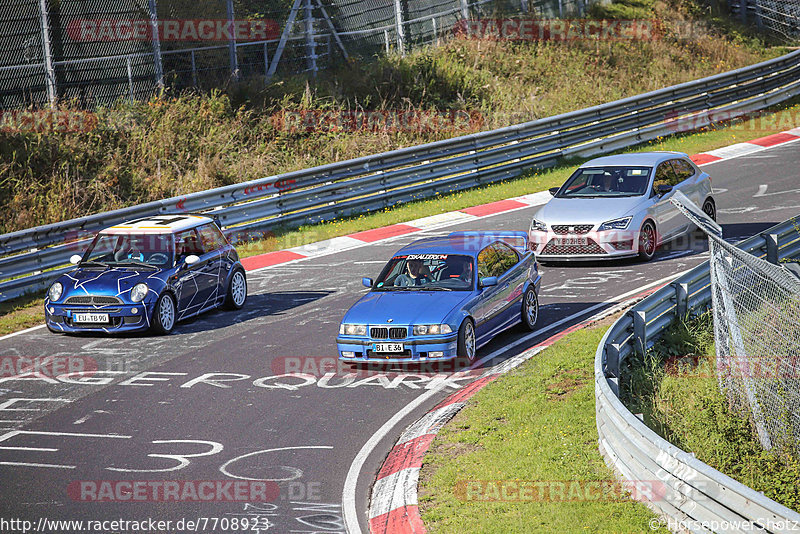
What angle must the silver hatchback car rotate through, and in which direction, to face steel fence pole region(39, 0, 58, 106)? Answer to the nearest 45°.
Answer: approximately 45° to its right

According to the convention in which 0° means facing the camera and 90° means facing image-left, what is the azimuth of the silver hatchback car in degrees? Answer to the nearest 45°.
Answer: approximately 45°

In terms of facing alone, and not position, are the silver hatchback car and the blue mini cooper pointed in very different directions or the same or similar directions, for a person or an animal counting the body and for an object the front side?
same or similar directions

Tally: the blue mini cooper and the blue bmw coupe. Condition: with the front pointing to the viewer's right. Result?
0

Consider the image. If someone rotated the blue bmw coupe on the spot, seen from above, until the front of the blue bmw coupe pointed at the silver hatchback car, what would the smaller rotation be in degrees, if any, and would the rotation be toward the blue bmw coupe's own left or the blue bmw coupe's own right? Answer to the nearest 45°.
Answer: approximately 180°

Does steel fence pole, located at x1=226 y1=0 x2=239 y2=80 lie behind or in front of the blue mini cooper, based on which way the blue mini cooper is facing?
behind

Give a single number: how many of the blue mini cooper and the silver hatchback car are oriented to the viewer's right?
0

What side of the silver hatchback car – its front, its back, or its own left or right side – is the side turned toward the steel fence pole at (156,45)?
right

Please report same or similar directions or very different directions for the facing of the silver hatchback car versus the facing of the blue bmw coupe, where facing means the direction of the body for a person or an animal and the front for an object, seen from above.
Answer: same or similar directions

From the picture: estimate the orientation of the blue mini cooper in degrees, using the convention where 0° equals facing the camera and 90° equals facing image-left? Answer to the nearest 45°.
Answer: approximately 45°

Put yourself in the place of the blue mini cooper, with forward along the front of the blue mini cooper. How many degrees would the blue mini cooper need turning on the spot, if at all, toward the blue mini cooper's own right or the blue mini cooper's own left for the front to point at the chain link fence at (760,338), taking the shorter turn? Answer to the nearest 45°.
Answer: approximately 90° to the blue mini cooper's own left

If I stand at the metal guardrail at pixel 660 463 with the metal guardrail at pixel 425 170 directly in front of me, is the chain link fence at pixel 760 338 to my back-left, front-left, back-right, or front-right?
front-right

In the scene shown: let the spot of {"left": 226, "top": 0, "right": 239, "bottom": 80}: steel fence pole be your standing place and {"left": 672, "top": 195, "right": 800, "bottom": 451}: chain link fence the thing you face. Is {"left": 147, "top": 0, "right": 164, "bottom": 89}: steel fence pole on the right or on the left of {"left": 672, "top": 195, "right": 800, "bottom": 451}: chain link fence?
right

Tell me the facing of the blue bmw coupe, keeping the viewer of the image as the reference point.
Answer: facing the viewer and to the left of the viewer
